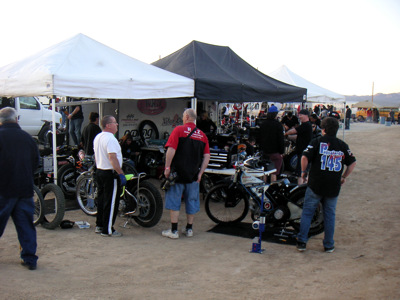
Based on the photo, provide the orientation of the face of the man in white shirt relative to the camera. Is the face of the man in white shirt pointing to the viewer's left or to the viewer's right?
to the viewer's right

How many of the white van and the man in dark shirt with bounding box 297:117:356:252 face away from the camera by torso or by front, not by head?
1

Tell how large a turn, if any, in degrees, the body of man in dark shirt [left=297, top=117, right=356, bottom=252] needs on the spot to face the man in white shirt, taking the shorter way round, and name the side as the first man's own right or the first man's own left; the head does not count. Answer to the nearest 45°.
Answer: approximately 90° to the first man's own left

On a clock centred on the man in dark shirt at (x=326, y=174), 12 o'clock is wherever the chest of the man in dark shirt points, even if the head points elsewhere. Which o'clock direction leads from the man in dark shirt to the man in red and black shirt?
The man in red and black shirt is roughly at 9 o'clock from the man in dark shirt.

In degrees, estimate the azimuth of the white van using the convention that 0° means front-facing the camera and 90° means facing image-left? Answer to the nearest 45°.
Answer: approximately 270°

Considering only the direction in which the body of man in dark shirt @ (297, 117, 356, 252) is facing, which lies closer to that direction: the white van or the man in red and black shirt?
the white van

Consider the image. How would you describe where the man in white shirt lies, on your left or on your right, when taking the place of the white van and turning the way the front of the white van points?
on your right

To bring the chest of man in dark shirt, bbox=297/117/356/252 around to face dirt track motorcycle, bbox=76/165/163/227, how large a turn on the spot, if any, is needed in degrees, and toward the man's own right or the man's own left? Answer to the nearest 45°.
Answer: approximately 90° to the man's own left

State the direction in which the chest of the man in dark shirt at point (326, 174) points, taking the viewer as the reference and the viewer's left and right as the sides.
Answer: facing away from the viewer

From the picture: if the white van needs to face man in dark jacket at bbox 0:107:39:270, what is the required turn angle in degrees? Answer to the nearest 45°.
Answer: approximately 90° to its right

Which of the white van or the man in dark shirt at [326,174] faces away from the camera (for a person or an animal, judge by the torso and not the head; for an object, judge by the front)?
the man in dark shirt

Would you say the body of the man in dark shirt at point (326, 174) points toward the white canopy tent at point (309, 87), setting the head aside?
yes
